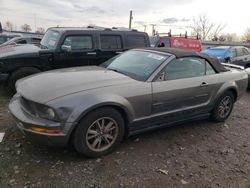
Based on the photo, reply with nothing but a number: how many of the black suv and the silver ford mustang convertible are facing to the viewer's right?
0

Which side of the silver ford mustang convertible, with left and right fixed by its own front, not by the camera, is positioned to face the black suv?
right

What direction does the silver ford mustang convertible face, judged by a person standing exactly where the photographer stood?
facing the viewer and to the left of the viewer
